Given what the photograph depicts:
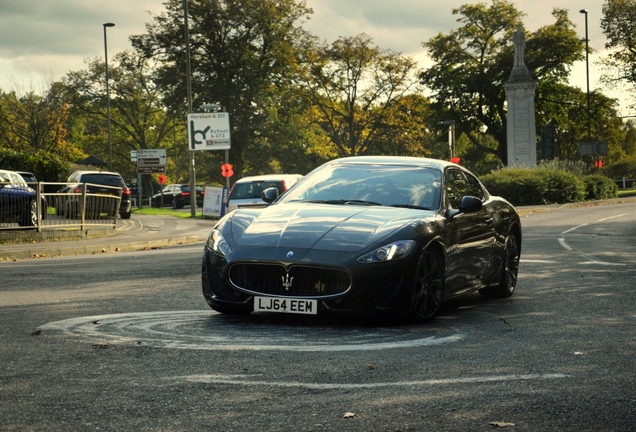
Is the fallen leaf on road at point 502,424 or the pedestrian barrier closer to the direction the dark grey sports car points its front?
the fallen leaf on road

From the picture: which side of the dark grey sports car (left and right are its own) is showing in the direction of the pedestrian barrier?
right

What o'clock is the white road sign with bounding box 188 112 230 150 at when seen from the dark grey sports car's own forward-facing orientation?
The white road sign is roughly at 4 o'clock from the dark grey sports car.

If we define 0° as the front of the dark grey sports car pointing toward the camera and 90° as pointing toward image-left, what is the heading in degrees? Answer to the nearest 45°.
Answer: approximately 45°

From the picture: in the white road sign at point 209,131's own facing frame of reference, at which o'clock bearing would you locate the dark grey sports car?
The dark grey sports car is roughly at 12 o'clock from the white road sign.

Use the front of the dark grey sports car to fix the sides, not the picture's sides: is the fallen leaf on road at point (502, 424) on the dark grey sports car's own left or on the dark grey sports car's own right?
on the dark grey sports car's own left

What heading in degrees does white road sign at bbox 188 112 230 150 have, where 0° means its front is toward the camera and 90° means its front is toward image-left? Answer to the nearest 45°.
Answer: approximately 0°
